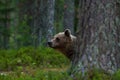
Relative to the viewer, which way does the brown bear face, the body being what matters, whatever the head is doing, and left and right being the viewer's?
facing to the left of the viewer

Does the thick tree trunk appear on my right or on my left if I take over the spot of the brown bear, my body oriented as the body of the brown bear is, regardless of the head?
on my left

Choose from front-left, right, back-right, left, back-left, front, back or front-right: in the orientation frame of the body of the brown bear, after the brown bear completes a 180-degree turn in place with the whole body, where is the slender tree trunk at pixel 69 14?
left
